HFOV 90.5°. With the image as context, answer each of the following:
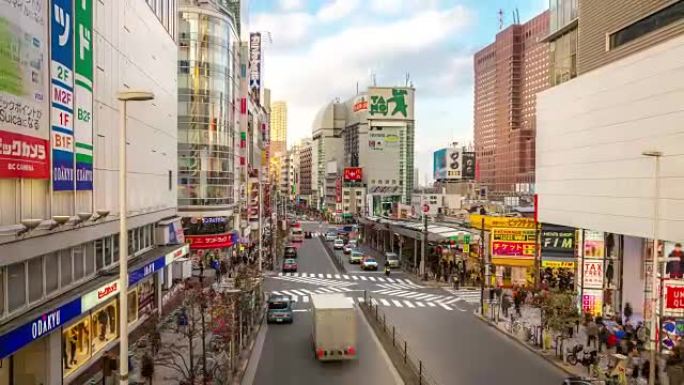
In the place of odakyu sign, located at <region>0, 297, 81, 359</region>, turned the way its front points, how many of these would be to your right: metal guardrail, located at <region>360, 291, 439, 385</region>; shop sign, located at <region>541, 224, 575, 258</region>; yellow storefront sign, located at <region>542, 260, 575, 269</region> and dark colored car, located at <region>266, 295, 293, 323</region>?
0

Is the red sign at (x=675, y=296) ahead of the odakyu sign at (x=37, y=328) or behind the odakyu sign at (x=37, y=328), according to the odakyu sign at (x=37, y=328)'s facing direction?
ahead

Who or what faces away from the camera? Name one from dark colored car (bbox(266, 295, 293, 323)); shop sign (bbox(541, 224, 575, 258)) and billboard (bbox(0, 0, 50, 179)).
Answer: the dark colored car

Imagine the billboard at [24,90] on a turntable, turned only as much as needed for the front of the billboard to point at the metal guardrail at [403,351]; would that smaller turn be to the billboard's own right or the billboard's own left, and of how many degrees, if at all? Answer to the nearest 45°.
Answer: approximately 45° to the billboard's own left

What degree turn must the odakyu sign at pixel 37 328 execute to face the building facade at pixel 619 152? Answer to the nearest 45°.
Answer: approximately 45° to its left

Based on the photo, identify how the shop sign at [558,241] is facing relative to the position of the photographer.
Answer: facing the viewer

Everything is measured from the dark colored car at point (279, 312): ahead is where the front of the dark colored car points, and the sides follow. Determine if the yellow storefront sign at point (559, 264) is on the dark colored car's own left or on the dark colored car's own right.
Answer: on the dark colored car's own right

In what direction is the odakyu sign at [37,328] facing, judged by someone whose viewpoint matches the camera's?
facing the viewer and to the right of the viewer

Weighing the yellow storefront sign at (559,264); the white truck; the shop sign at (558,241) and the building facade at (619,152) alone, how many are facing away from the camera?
1

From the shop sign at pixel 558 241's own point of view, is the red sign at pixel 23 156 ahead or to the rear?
ahead

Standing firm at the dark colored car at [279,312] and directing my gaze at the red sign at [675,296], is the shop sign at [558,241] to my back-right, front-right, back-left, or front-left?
front-left
